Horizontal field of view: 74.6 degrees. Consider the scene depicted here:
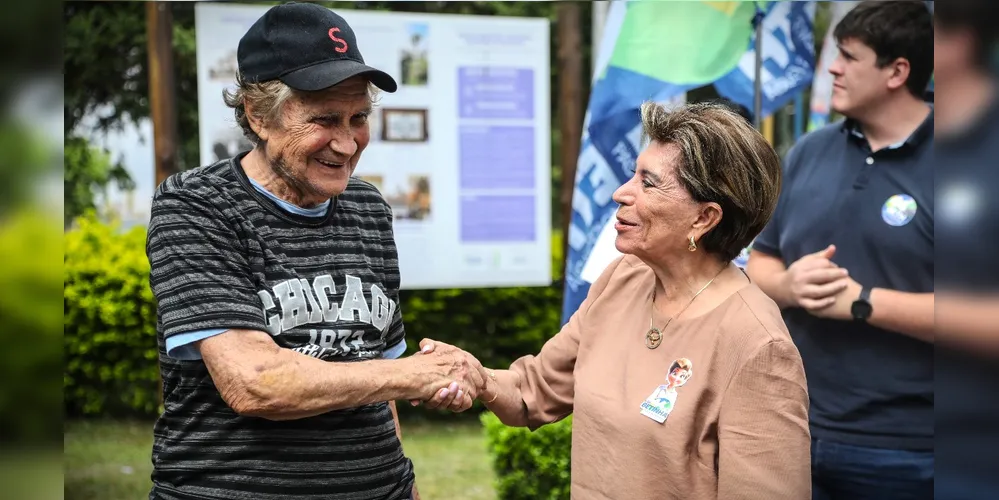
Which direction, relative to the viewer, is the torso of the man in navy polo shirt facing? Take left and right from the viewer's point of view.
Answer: facing the viewer and to the left of the viewer

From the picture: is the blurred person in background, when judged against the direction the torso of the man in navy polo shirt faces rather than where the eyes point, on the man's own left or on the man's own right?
on the man's own left

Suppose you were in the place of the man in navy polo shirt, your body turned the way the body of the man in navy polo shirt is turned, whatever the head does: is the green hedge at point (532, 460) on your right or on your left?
on your right

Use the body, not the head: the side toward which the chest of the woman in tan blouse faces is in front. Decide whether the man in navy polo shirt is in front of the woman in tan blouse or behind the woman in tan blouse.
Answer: behind

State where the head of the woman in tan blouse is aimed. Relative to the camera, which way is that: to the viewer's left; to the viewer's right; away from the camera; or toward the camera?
to the viewer's left

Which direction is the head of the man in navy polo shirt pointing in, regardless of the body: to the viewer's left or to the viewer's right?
to the viewer's left

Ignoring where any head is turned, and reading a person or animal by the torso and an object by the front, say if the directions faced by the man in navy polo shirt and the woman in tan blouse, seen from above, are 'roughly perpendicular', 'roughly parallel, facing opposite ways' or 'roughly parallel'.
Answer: roughly parallel

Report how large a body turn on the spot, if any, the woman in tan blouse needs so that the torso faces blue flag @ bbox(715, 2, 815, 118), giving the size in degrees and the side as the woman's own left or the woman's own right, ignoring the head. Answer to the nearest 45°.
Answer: approximately 135° to the woman's own right
